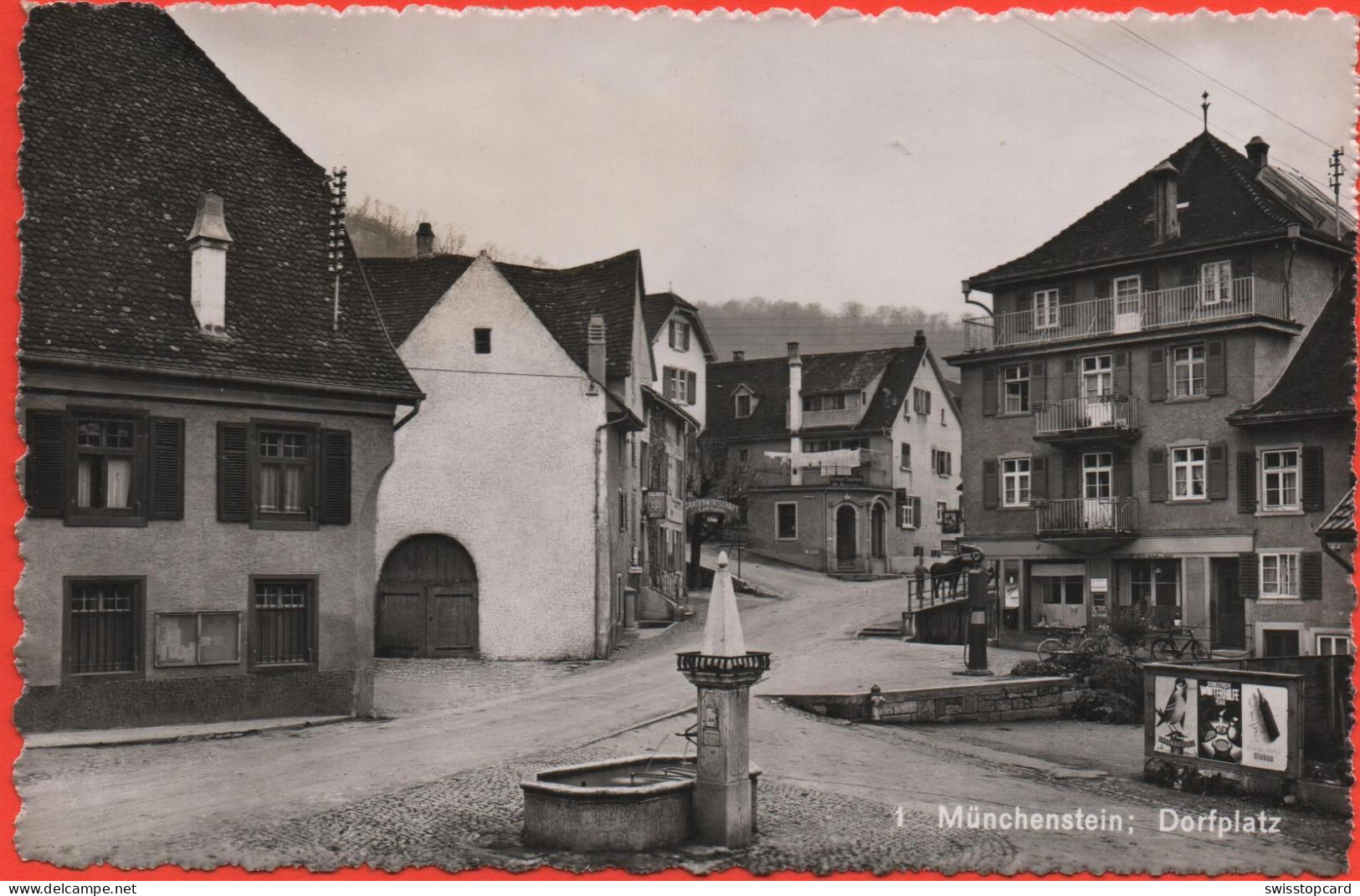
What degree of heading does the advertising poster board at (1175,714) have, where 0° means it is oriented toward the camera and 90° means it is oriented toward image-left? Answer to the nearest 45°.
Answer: approximately 0°

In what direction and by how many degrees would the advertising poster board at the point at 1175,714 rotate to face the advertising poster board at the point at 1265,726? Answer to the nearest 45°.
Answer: approximately 45° to its left

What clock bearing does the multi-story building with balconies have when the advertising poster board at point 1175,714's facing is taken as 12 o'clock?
The multi-story building with balconies is roughly at 6 o'clock from the advertising poster board.
